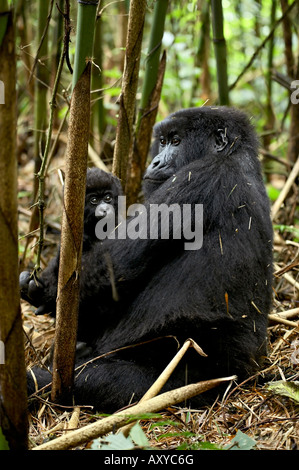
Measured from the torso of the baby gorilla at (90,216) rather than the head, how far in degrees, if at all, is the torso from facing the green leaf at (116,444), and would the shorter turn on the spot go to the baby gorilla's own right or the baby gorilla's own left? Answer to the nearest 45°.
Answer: approximately 45° to the baby gorilla's own right

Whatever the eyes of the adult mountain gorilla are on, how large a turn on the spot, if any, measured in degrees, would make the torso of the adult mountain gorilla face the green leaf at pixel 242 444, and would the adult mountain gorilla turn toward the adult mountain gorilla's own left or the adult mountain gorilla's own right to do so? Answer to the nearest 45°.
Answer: approximately 90° to the adult mountain gorilla's own left

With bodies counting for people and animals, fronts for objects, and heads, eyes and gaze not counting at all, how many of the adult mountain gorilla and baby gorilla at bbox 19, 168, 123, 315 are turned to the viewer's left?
1

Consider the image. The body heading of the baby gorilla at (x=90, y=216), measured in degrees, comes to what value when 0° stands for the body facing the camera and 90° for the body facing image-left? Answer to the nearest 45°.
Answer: approximately 315°

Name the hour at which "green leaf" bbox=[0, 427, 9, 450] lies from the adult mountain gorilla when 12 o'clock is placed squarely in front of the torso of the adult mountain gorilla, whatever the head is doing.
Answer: The green leaf is roughly at 10 o'clock from the adult mountain gorilla.

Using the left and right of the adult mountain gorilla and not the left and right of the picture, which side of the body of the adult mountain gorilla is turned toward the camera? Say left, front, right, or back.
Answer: left
